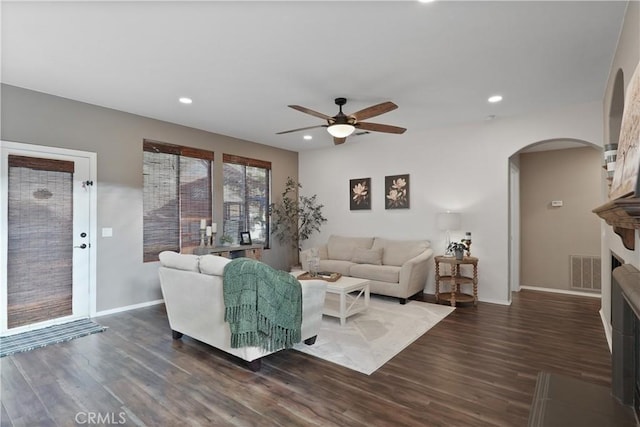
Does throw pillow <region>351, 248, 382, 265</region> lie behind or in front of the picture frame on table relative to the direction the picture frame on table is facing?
in front

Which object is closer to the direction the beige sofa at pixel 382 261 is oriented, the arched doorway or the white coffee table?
the white coffee table

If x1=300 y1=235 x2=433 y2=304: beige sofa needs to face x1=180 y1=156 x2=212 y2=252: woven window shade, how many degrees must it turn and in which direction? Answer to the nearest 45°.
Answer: approximately 45° to its right

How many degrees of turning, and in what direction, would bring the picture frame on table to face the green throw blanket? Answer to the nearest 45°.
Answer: approximately 45° to its right

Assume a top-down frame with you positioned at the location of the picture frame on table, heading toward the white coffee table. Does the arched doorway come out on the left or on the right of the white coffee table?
left

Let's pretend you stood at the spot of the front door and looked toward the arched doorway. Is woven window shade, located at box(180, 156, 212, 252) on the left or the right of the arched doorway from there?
left

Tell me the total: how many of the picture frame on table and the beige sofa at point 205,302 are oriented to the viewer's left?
0

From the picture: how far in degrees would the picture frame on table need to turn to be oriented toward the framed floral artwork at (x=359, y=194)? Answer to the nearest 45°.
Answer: approximately 45° to its left

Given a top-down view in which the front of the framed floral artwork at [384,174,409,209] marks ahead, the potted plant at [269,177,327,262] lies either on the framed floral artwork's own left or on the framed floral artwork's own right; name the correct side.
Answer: on the framed floral artwork's own right

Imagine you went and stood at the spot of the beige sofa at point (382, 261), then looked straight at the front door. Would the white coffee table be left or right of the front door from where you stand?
left

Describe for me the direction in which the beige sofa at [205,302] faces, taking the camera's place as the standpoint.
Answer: facing away from the viewer and to the right of the viewer

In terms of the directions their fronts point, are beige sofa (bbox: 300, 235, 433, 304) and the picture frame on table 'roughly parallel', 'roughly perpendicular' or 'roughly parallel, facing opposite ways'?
roughly perpendicular

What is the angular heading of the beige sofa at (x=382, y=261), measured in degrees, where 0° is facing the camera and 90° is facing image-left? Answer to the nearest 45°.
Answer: approximately 45°

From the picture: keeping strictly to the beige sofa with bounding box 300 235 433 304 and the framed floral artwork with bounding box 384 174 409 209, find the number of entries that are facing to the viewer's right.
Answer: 0

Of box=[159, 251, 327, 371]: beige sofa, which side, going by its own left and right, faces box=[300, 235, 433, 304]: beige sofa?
front

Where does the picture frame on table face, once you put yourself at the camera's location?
facing the viewer and to the right of the viewer

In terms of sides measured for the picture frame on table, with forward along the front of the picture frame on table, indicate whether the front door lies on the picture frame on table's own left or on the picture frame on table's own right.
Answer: on the picture frame on table's own right
